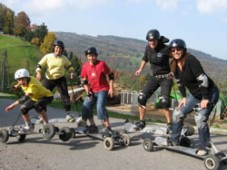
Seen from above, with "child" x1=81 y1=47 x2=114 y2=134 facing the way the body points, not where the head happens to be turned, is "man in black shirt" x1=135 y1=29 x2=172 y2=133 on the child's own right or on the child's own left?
on the child's own left

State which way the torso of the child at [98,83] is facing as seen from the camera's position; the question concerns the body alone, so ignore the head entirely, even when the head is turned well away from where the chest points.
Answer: toward the camera

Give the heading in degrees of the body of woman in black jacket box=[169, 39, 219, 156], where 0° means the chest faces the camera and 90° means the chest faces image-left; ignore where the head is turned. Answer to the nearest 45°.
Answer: approximately 45°

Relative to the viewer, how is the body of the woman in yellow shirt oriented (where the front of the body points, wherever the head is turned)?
toward the camera

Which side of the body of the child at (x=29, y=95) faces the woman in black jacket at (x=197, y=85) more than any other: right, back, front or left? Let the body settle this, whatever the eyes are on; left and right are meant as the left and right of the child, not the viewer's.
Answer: left

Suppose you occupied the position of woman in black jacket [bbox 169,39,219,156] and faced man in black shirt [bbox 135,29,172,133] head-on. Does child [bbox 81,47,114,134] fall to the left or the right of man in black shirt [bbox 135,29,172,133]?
left

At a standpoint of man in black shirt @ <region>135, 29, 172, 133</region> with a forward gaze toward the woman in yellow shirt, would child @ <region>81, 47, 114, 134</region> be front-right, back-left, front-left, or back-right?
front-left

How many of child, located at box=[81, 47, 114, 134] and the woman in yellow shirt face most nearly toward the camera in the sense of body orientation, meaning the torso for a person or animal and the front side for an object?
2

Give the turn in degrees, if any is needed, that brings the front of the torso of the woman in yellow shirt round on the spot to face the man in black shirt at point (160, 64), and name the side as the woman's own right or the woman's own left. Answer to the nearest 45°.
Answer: approximately 45° to the woman's own left

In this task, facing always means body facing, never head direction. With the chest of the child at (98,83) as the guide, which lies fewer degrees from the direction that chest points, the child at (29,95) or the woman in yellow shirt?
the child

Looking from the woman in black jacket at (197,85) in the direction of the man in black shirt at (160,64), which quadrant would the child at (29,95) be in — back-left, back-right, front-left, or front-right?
front-left
